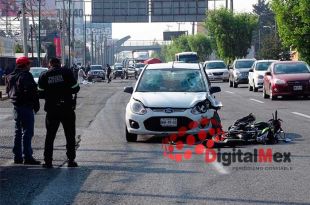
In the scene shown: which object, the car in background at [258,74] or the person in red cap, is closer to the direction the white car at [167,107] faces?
the person in red cap

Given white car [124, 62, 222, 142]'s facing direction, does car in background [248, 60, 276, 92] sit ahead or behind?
behind

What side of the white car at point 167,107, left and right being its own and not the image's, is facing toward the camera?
front

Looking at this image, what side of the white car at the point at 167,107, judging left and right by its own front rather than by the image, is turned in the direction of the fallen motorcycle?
left

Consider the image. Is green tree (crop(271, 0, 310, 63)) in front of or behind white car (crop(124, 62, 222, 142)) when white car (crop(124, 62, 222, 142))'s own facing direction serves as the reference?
behind

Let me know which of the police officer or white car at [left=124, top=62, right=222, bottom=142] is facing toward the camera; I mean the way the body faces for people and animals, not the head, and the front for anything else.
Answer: the white car
